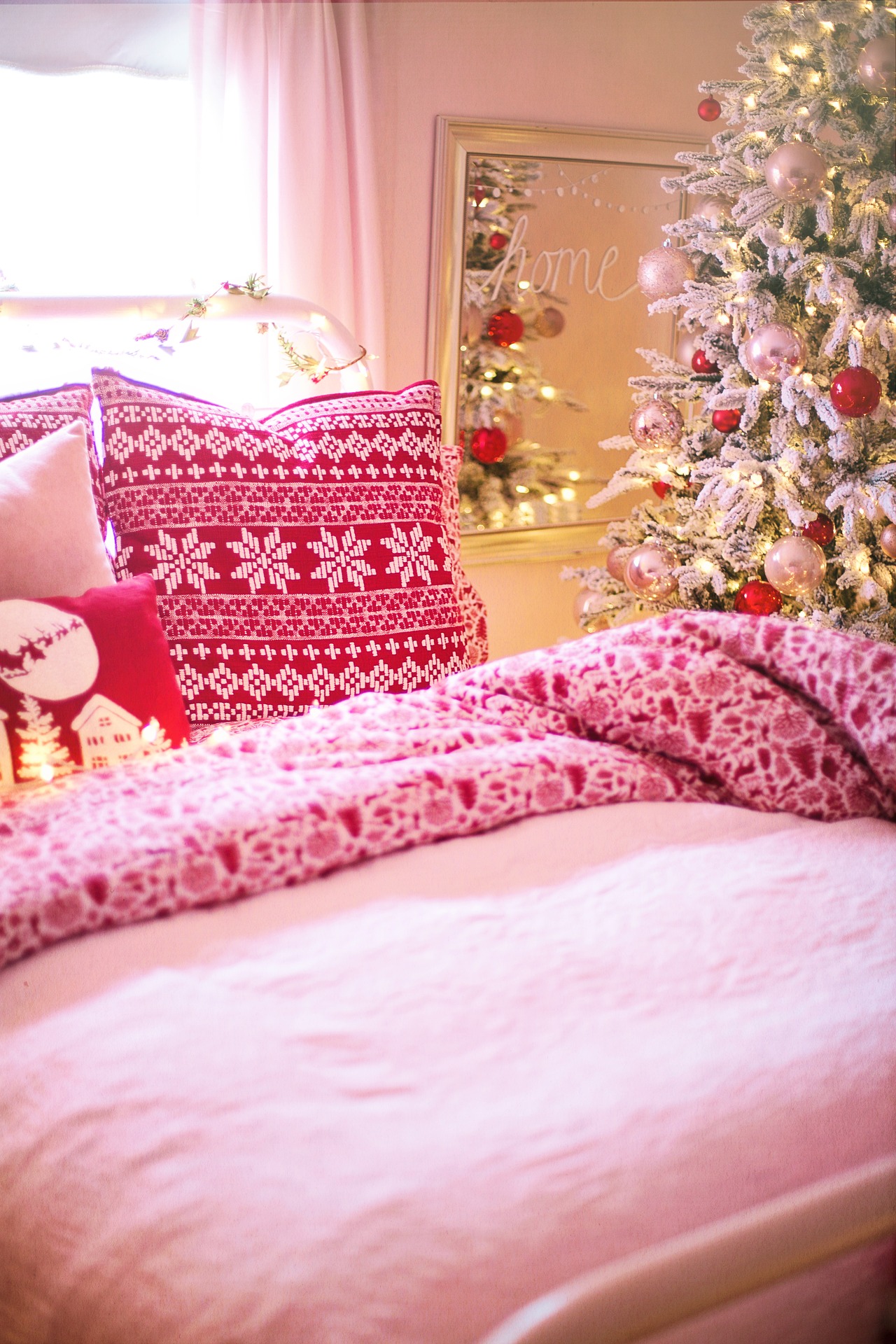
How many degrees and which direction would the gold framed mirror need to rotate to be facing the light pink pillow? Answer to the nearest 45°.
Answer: approximately 45° to its right

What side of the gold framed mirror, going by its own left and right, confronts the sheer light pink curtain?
right

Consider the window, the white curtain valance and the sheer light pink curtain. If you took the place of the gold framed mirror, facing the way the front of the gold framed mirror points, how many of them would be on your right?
3

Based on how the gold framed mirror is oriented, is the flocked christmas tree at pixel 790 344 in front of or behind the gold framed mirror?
in front
